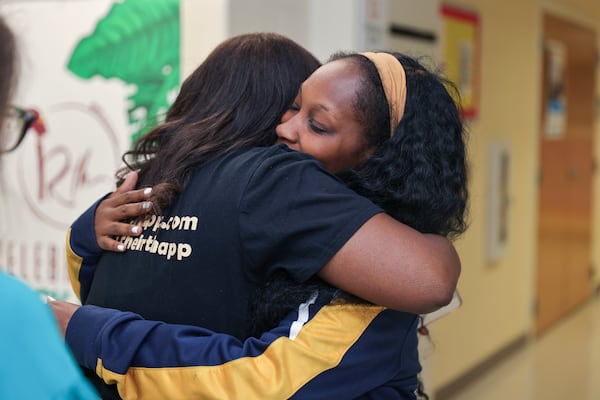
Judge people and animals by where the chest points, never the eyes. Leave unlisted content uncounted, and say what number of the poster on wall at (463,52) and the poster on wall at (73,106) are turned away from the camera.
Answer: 0

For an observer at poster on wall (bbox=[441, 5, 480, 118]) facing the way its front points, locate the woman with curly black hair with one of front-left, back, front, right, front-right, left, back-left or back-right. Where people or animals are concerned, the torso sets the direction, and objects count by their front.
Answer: front-right

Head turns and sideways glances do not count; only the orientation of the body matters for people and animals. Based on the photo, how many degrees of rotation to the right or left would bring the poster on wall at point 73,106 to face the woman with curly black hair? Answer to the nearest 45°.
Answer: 0° — it already faces them

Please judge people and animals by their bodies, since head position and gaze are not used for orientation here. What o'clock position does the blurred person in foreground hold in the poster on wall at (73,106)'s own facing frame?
The blurred person in foreground is roughly at 12 o'clock from the poster on wall.

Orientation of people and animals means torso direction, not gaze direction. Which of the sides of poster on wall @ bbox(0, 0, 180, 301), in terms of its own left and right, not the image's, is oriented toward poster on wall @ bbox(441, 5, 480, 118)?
left

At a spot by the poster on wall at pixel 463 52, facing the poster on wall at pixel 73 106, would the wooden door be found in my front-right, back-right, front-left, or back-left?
back-right

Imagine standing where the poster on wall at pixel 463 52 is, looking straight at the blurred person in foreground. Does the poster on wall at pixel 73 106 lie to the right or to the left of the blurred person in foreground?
right

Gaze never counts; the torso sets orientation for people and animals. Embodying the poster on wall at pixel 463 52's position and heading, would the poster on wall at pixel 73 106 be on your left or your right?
on your right

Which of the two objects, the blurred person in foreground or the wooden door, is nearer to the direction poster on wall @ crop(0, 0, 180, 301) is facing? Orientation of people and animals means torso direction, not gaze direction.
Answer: the blurred person in foreground

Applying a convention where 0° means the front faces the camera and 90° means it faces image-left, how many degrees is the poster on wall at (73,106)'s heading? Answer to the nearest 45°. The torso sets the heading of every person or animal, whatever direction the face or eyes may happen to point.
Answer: approximately 0°

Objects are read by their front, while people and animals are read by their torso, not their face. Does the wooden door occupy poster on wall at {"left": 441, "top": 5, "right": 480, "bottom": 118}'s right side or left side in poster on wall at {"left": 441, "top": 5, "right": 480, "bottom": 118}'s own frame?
on its left
